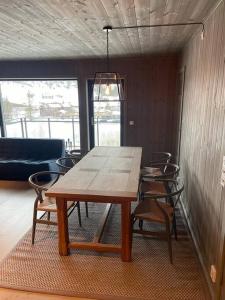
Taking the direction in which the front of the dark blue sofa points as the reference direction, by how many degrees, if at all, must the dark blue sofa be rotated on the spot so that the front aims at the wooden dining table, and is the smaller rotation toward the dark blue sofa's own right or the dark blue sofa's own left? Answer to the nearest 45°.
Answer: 0° — it already faces it

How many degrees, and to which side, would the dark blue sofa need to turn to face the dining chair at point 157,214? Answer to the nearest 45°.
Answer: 0° — it already faces it

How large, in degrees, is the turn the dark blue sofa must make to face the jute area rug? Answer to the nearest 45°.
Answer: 0° — it already faces it

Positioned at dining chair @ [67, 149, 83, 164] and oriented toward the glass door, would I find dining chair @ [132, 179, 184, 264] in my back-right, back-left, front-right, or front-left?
back-right

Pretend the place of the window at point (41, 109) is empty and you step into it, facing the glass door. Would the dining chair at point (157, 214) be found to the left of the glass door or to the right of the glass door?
right

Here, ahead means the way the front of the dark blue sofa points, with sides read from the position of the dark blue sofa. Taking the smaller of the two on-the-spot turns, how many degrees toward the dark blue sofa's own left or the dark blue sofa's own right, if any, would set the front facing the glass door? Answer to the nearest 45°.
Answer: approximately 90° to the dark blue sofa's own left

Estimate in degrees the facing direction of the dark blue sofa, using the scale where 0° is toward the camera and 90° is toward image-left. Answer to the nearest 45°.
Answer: approximately 0°
